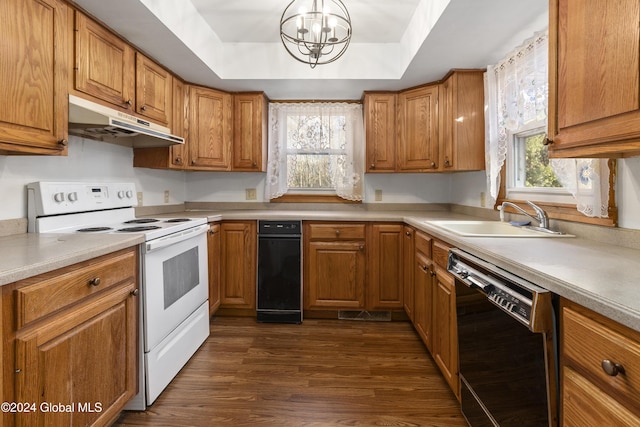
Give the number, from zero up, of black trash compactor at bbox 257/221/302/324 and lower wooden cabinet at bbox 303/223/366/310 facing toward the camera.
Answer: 2

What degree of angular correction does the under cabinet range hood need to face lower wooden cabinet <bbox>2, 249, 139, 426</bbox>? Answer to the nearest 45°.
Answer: approximately 45° to its right

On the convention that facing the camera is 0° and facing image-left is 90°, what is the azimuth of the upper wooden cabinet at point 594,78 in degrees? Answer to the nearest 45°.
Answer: approximately 45°

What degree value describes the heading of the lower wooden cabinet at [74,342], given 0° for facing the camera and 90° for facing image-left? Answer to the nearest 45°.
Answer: approximately 315°

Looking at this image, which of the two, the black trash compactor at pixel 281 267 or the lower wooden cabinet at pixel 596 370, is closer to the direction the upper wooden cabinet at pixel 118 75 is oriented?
the lower wooden cabinet
